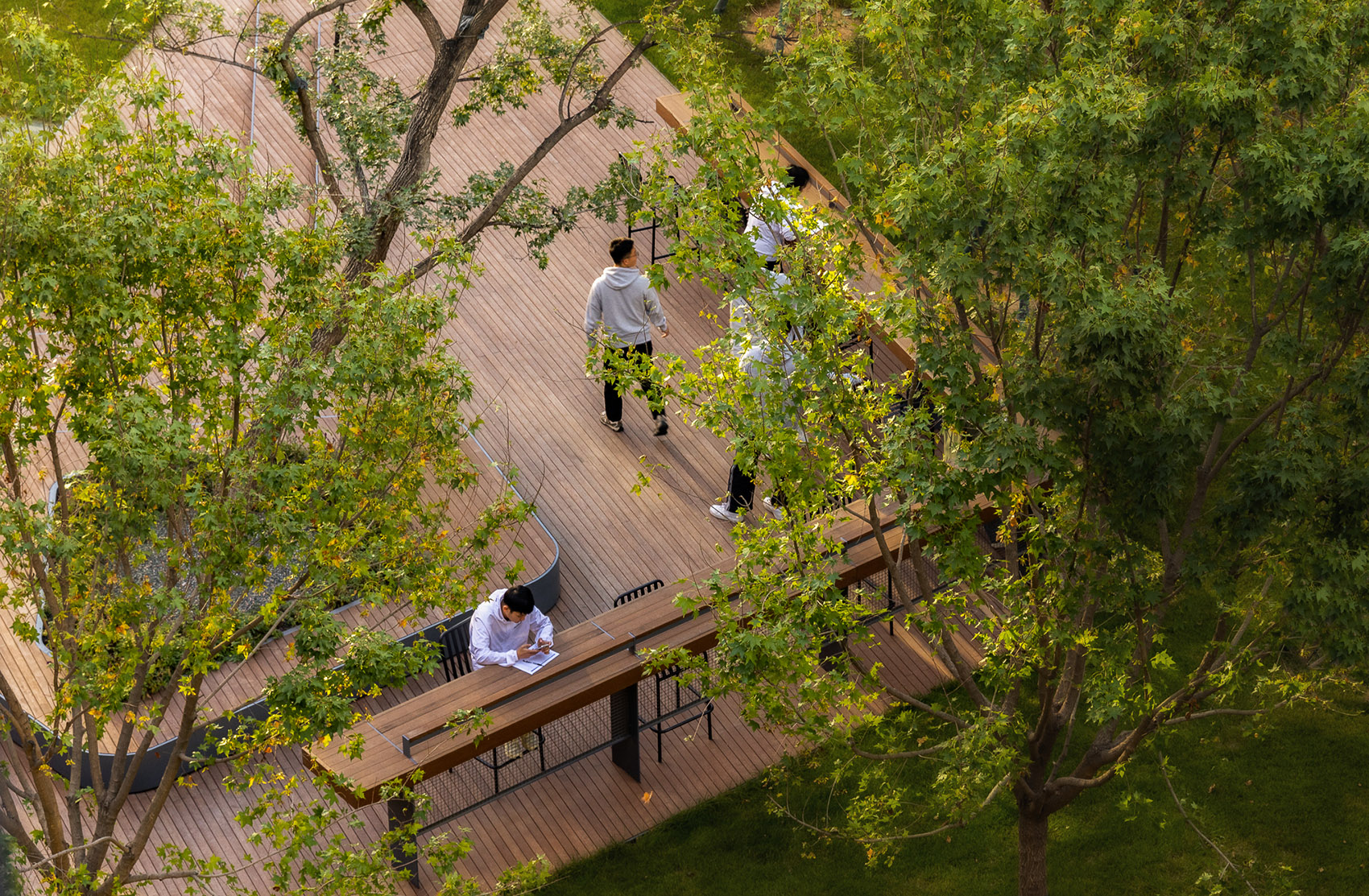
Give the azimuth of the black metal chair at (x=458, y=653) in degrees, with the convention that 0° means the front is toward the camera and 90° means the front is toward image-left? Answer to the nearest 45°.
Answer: approximately 315°

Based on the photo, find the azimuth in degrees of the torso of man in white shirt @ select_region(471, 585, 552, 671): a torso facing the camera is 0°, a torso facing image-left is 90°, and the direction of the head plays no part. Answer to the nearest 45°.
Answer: approximately 315°
